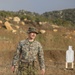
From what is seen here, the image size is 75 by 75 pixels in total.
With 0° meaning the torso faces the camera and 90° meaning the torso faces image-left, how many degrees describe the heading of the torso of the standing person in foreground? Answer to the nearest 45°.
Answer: approximately 0°
